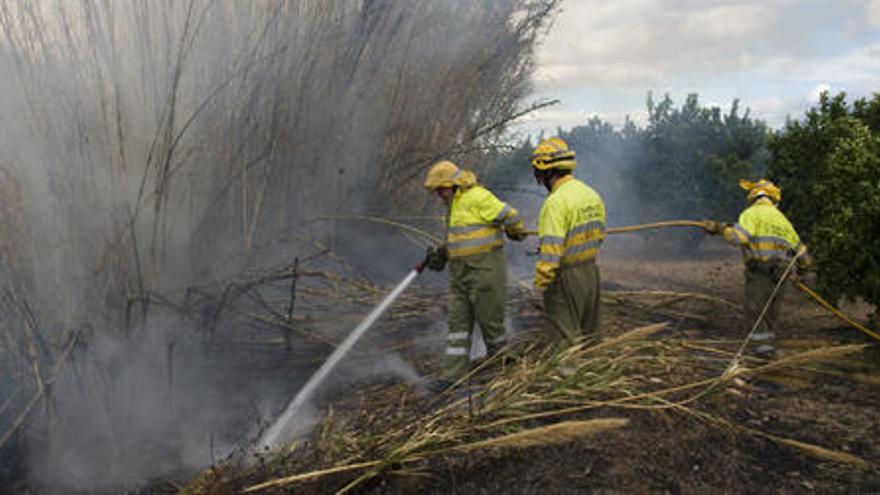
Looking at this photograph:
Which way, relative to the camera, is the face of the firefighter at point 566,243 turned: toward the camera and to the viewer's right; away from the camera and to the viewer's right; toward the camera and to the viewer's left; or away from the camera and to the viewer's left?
away from the camera and to the viewer's left

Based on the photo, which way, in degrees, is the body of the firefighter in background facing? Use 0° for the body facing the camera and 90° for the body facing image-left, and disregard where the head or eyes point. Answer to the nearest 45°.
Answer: approximately 135°

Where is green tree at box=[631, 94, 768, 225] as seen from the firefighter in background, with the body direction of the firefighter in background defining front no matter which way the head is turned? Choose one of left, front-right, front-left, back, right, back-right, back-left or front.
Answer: front-right

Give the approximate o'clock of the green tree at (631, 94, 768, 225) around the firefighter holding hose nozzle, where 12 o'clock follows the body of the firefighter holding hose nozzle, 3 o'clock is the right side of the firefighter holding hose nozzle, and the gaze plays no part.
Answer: The green tree is roughly at 4 o'clock from the firefighter holding hose nozzle.

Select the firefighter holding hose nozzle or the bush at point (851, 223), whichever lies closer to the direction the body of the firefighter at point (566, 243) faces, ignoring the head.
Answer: the firefighter holding hose nozzle

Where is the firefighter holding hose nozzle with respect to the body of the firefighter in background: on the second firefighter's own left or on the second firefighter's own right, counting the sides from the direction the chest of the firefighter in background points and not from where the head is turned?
on the second firefighter's own left

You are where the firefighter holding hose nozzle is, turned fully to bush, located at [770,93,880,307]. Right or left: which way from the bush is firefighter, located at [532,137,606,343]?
right

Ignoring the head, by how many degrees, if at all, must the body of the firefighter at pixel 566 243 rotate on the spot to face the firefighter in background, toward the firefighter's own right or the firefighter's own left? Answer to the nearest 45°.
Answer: approximately 90° to the firefighter's own right

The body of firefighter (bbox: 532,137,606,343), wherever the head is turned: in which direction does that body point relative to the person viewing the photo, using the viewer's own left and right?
facing away from the viewer and to the left of the viewer

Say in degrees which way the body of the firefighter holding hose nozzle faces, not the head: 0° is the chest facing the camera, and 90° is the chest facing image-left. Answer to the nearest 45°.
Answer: approximately 90°
